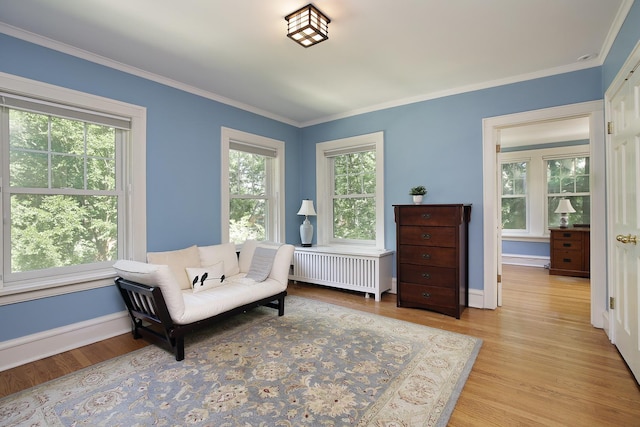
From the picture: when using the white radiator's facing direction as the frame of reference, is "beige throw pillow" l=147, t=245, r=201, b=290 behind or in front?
in front

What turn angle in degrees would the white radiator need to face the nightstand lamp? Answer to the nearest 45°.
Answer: approximately 180°

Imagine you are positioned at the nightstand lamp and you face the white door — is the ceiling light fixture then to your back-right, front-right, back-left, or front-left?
front-right

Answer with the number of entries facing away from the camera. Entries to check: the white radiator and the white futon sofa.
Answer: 0

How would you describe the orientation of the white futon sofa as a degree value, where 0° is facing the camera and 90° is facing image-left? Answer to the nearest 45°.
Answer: approximately 315°

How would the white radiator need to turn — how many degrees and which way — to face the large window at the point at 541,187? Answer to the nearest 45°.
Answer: approximately 180°

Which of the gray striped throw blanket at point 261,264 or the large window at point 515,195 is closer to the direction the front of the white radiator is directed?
the gray striped throw blanket

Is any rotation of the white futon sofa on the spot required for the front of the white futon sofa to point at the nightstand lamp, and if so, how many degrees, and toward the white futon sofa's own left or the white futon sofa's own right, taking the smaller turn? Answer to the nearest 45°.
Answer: approximately 45° to the white futon sofa's own left

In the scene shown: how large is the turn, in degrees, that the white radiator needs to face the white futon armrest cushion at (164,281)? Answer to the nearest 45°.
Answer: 0° — it already faces it

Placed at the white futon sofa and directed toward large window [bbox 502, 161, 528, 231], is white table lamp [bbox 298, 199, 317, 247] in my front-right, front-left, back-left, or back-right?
front-left

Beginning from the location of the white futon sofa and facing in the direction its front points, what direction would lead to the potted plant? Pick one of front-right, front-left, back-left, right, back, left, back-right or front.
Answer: front-left

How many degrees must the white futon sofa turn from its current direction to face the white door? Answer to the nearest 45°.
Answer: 0° — it already faces it

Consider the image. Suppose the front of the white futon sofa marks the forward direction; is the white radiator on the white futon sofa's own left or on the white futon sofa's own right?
on the white futon sofa's own left

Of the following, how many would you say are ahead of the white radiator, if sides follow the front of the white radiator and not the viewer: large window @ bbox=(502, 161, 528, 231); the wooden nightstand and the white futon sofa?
1

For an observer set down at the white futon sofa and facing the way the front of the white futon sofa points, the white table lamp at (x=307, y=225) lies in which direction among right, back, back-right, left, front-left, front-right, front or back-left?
left

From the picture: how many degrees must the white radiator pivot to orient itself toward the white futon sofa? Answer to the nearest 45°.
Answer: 0° — it already faces it

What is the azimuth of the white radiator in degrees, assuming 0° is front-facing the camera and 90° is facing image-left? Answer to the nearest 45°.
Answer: approximately 45°
